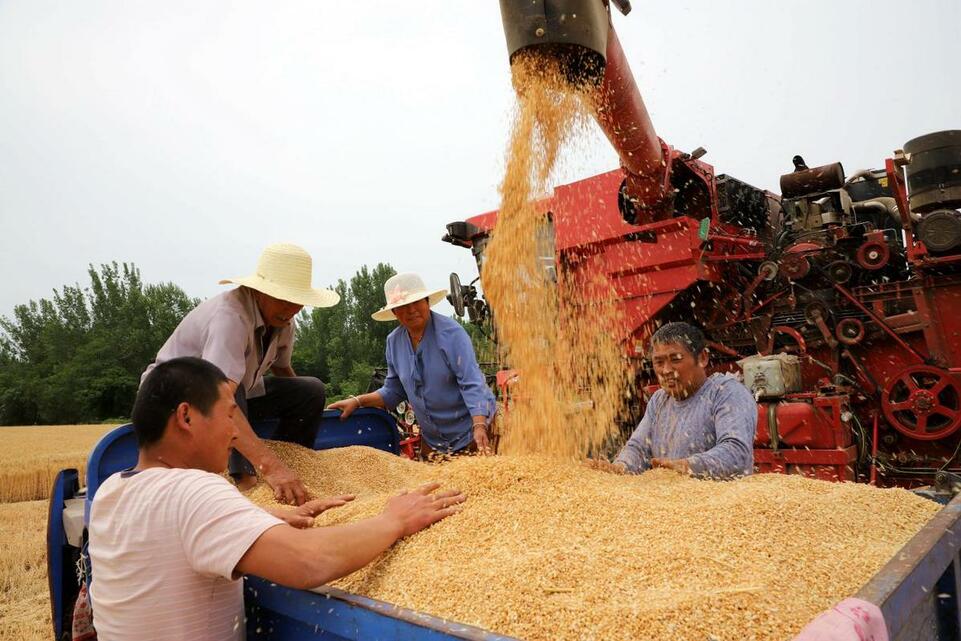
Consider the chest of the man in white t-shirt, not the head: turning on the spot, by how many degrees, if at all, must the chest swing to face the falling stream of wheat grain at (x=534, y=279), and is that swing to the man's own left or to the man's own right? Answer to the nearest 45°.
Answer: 0° — they already face it

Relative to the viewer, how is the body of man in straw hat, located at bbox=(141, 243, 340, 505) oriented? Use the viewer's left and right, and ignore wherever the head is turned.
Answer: facing the viewer and to the right of the viewer

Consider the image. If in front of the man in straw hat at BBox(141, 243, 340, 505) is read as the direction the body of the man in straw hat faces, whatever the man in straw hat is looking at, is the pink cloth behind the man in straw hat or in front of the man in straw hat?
in front

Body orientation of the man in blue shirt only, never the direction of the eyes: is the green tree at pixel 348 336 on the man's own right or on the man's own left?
on the man's own right

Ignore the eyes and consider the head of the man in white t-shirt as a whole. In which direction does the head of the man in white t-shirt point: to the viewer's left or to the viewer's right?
to the viewer's right

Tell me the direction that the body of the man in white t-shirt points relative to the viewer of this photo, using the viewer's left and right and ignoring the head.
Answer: facing away from the viewer and to the right of the viewer

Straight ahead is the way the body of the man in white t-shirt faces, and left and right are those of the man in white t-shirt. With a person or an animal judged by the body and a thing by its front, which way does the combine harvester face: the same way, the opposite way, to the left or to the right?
to the left

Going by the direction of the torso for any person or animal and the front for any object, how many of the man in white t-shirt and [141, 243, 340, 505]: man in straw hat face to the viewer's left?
0

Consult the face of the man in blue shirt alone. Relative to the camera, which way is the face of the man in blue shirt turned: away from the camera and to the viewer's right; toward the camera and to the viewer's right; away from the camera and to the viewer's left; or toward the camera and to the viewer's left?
toward the camera and to the viewer's left
